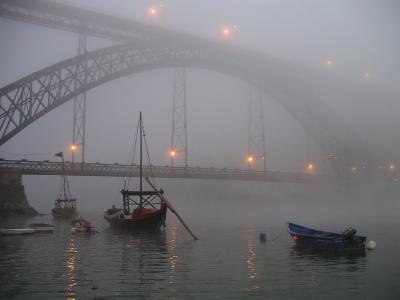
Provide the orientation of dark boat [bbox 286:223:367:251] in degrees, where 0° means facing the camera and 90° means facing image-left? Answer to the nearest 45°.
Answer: approximately 90°

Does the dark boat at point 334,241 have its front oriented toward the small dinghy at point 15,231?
yes
